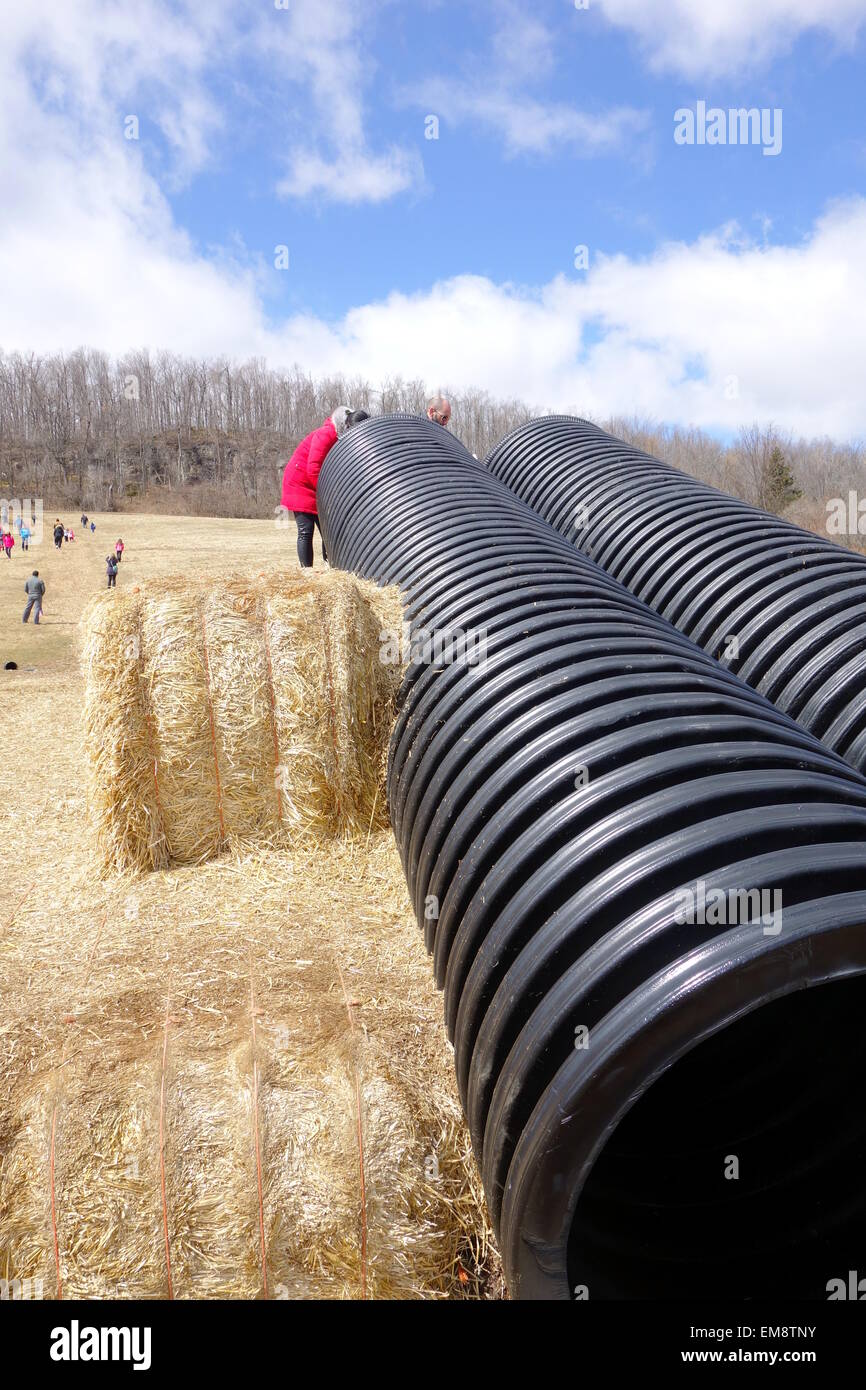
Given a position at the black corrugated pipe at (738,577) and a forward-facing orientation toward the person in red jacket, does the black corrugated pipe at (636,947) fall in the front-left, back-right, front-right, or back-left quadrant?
back-left

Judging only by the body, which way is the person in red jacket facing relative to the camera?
to the viewer's right

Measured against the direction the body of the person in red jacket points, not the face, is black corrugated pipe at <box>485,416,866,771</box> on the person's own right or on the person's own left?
on the person's own right

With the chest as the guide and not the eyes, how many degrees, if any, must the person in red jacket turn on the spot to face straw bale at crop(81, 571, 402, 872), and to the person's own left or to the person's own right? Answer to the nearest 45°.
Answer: approximately 90° to the person's own right

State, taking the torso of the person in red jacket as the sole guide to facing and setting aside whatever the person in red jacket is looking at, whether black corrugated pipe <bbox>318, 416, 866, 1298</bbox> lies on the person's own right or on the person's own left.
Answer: on the person's own right
